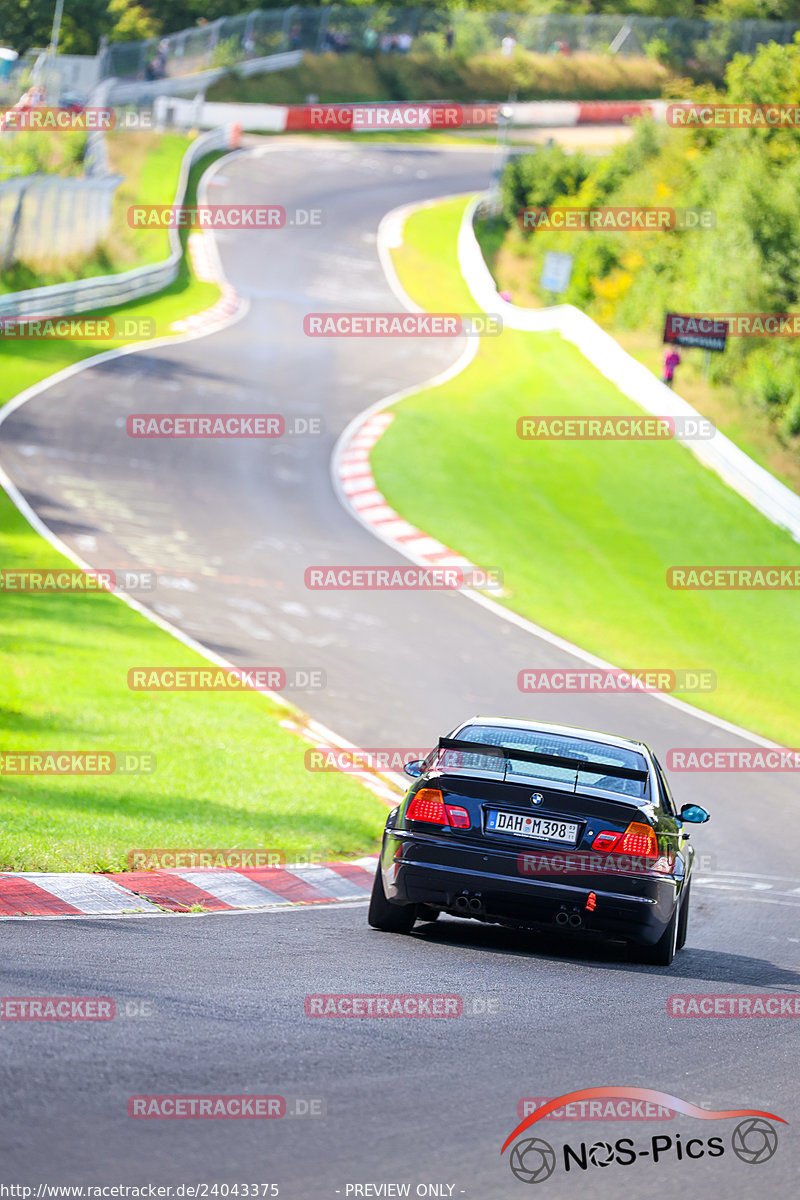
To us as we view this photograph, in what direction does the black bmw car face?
facing away from the viewer

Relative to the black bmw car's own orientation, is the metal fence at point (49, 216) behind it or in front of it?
in front

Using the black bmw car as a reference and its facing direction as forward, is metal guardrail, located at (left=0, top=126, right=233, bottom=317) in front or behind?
in front

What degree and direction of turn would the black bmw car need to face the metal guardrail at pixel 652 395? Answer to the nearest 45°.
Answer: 0° — it already faces it

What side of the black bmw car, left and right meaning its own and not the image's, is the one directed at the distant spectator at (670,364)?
front
